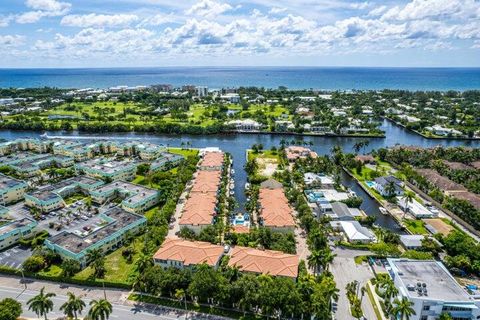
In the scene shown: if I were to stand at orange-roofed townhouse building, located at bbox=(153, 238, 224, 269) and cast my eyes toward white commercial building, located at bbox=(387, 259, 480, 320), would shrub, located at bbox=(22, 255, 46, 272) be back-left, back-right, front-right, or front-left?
back-right

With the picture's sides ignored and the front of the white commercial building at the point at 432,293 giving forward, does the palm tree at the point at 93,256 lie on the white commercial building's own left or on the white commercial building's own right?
on the white commercial building's own right

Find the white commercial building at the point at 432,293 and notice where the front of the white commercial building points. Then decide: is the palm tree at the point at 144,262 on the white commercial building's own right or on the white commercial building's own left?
on the white commercial building's own right

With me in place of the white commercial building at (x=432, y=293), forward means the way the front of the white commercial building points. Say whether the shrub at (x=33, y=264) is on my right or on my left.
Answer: on my right

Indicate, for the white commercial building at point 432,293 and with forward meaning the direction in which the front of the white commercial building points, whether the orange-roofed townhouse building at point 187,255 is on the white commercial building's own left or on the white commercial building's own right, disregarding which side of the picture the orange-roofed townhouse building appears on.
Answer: on the white commercial building's own right
